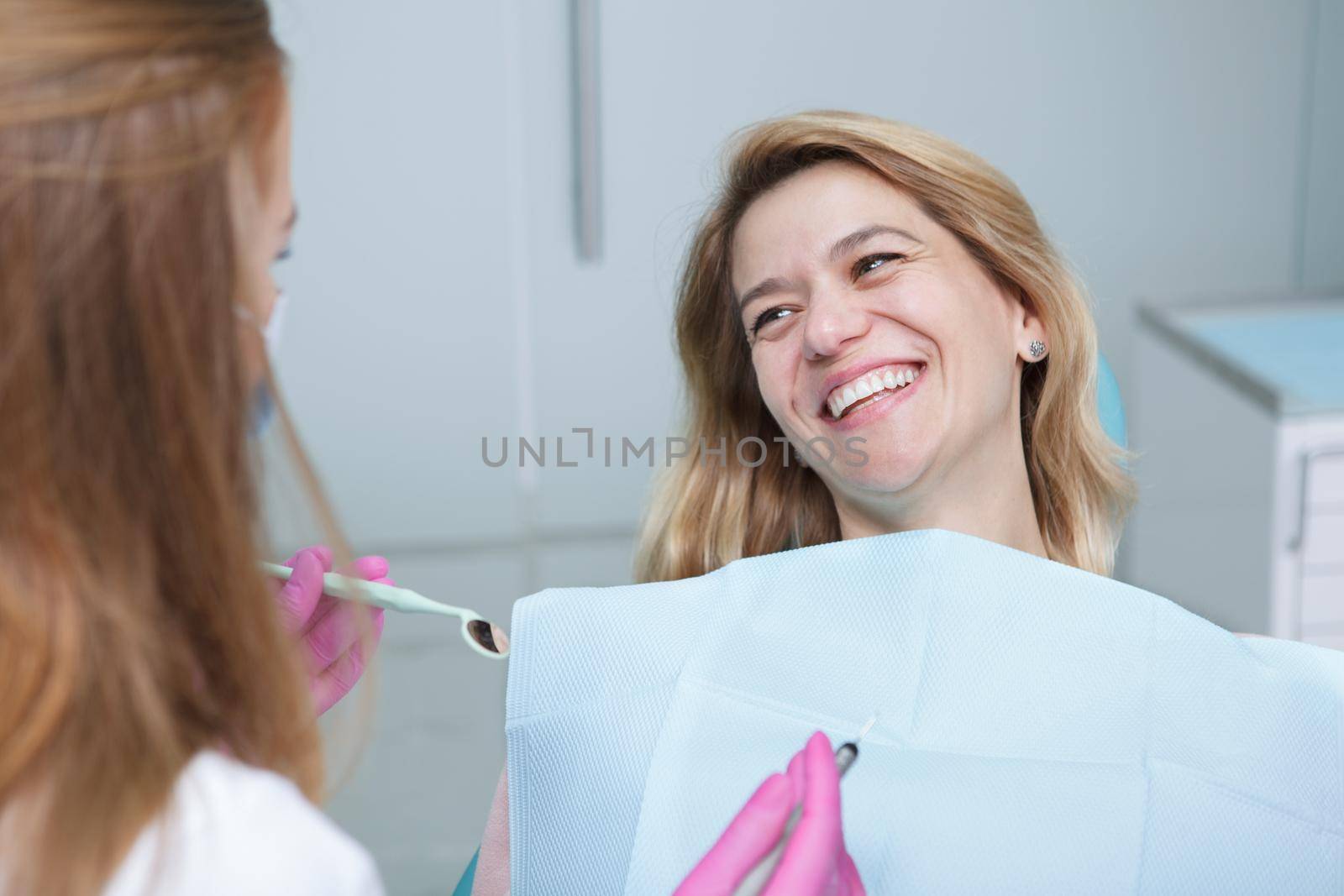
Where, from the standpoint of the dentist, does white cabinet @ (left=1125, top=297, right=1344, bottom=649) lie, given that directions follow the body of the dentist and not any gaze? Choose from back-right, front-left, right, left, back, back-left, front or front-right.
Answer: front

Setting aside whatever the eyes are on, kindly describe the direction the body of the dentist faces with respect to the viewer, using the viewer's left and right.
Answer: facing away from the viewer and to the right of the viewer

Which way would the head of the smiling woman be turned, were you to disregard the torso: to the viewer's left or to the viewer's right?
to the viewer's left

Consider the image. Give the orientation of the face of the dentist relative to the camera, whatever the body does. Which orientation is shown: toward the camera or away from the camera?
away from the camera

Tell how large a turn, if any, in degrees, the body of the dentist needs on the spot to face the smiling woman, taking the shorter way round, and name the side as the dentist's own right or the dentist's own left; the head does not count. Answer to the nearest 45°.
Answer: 0° — they already face them
